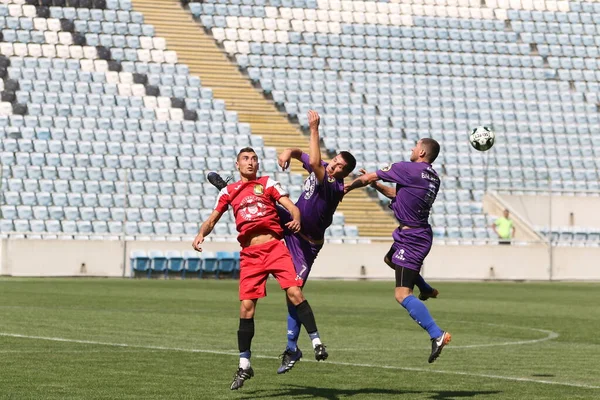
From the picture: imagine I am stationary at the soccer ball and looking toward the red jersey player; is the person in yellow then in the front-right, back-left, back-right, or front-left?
back-right

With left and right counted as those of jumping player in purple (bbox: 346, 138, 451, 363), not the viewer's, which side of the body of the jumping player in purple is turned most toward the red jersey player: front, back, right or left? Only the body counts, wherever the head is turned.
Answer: left

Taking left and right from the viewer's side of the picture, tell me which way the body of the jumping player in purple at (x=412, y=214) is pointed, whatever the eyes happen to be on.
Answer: facing away from the viewer and to the left of the viewer

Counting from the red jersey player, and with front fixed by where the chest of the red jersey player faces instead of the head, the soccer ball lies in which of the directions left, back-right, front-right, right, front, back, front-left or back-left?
back-left

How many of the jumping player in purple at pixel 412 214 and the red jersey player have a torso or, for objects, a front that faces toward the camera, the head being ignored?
1
